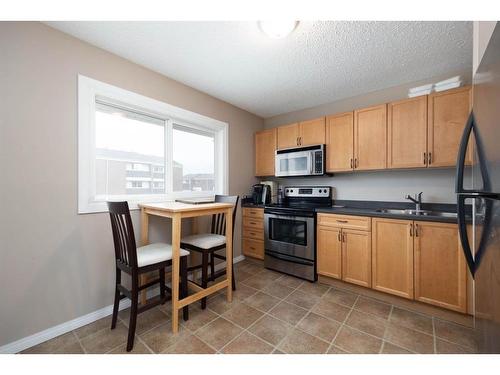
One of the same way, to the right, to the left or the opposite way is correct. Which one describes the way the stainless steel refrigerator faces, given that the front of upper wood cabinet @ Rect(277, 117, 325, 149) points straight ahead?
to the right

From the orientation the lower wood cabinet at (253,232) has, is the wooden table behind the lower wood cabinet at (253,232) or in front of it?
in front

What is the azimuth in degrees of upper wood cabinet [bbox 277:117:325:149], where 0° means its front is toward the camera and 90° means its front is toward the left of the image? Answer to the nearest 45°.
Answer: approximately 45°

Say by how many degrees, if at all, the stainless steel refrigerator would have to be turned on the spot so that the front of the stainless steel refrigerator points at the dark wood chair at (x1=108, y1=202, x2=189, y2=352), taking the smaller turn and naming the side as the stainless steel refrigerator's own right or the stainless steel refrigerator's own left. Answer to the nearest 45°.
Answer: approximately 45° to the stainless steel refrigerator's own left

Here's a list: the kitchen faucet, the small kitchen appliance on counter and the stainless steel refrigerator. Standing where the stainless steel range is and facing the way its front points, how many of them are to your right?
1

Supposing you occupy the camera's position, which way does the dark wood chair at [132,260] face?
facing away from the viewer and to the right of the viewer

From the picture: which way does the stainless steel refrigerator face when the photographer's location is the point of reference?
facing to the left of the viewer

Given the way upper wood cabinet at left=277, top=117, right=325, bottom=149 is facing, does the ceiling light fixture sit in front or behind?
in front

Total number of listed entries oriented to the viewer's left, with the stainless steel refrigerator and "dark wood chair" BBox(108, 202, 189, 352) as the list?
1

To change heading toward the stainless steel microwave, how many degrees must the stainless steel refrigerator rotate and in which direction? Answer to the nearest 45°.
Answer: approximately 45° to its right

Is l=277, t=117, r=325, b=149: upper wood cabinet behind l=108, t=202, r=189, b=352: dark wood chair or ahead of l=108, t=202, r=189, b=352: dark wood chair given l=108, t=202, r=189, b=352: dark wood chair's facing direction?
ahead
